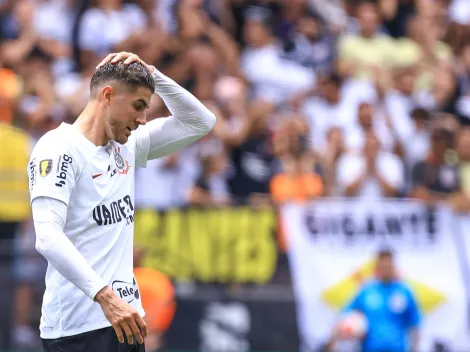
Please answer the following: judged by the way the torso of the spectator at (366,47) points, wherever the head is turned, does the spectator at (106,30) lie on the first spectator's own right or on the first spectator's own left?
on the first spectator's own right

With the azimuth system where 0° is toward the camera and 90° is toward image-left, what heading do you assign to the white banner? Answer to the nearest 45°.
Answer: approximately 0°

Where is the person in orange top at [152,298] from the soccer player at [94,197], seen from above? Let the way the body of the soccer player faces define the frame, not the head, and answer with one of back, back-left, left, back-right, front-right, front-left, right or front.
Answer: back-left

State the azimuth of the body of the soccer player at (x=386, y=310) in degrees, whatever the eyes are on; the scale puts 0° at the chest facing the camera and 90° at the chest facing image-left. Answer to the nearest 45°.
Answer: approximately 0°

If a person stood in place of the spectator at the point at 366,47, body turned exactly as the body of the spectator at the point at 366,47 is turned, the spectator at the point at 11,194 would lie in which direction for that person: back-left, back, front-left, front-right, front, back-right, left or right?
front-right

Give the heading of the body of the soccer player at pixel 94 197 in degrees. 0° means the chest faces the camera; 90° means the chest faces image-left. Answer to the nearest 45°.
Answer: approximately 315°

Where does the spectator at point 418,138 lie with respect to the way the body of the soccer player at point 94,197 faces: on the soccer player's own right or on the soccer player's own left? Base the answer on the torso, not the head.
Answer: on the soccer player's own left
